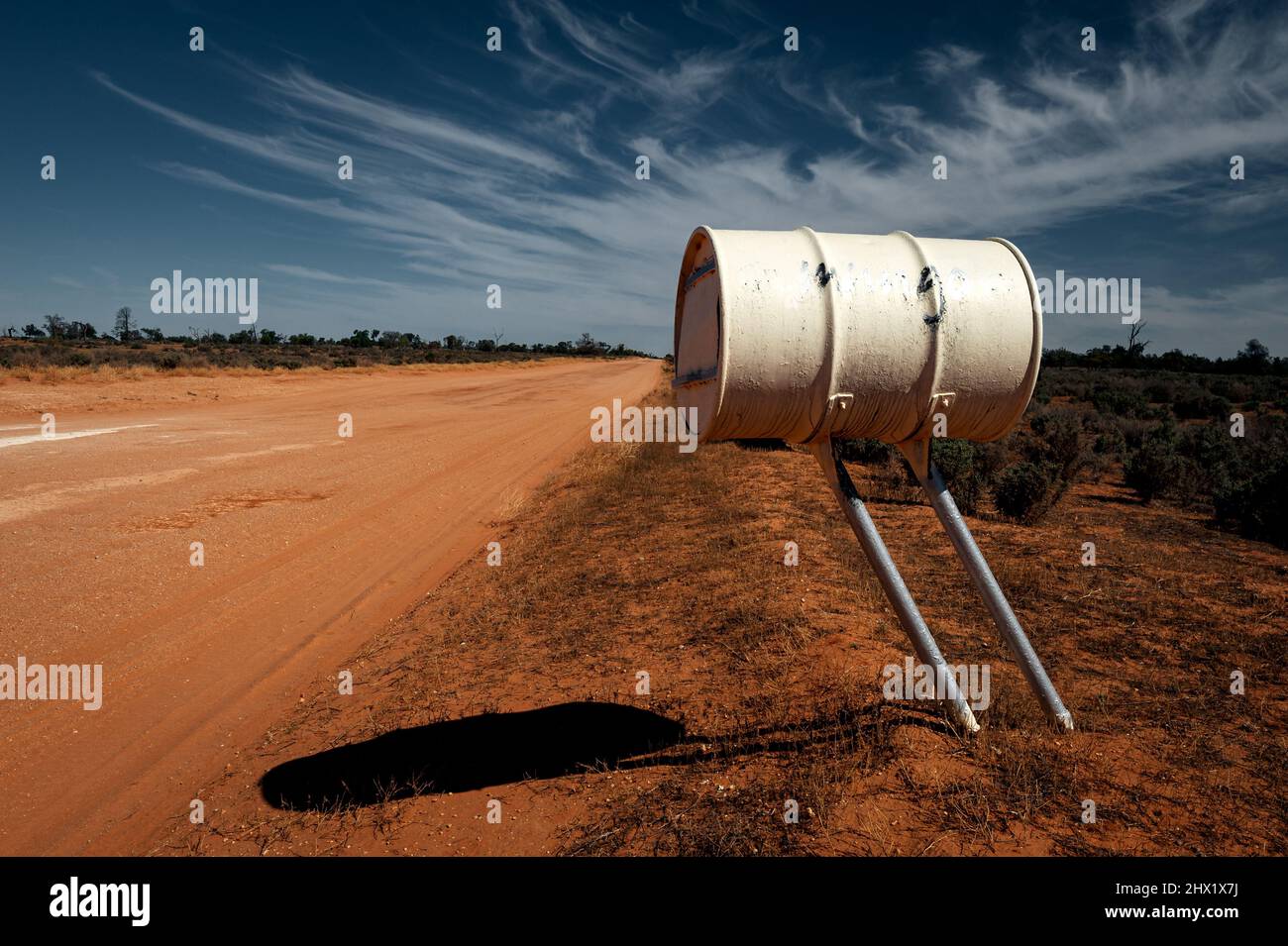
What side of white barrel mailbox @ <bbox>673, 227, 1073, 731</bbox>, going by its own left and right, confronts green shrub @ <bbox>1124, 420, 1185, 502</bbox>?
right

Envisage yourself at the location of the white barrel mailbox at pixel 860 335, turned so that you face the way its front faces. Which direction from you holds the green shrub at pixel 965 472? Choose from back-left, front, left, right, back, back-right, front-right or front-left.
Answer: right

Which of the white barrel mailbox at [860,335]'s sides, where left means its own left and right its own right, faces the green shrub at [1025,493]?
right

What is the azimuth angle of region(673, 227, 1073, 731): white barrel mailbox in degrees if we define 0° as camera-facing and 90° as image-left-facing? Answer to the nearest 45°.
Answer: approximately 90°

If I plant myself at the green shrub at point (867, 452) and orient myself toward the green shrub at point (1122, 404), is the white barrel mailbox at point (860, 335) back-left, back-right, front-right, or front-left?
back-right

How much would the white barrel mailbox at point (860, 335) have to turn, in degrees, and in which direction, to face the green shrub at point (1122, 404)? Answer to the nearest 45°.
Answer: approximately 90° to its right

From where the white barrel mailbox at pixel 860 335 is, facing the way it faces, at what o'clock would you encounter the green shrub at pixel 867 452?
The green shrub is roughly at 3 o'clock from the white barrel mailbox.
